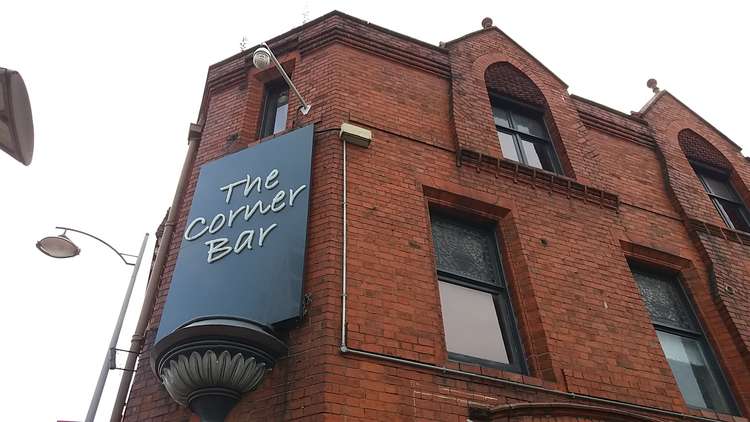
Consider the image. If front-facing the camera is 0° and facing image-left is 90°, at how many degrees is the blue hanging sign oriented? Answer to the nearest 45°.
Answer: approximately 45°
